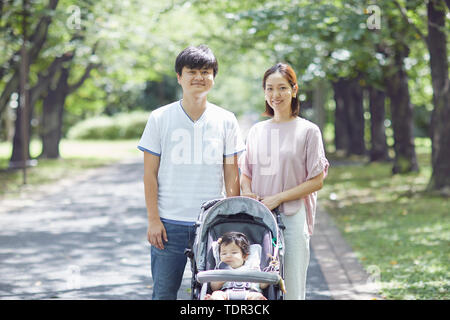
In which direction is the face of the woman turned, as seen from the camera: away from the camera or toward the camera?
toward the camera

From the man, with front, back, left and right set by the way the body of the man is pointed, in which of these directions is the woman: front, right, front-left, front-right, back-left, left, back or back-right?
left

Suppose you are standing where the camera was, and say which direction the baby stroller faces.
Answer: facing the viewer

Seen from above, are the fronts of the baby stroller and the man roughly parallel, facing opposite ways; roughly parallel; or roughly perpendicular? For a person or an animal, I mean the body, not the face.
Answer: roughly parallel

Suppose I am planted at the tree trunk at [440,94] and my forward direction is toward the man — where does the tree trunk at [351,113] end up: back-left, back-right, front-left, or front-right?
back-right

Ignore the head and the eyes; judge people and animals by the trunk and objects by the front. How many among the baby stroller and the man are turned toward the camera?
2

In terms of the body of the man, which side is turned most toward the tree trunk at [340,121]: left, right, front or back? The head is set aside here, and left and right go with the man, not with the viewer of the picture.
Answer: back

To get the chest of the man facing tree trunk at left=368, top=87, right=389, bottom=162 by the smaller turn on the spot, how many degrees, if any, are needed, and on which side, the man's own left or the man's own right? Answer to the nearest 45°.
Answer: approximately 180°

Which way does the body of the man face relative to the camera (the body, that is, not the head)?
toward the camera

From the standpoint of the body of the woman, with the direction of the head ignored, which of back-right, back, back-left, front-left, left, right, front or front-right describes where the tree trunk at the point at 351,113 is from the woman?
back-right

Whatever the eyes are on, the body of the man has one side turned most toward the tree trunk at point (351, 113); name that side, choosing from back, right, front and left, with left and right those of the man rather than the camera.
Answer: back

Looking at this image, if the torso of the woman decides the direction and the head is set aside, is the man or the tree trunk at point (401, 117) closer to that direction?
the man

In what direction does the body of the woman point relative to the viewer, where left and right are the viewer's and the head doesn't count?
facing the viewer and to the left of the viewer
